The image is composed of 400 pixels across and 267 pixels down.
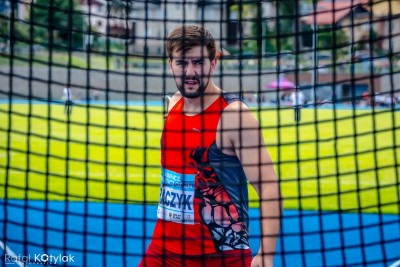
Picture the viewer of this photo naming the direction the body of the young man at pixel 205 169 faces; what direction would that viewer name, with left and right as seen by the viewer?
facing the viewer and to the left of the viewer

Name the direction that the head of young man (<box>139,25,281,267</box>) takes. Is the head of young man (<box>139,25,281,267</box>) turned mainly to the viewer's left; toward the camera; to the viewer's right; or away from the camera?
toward the camera
